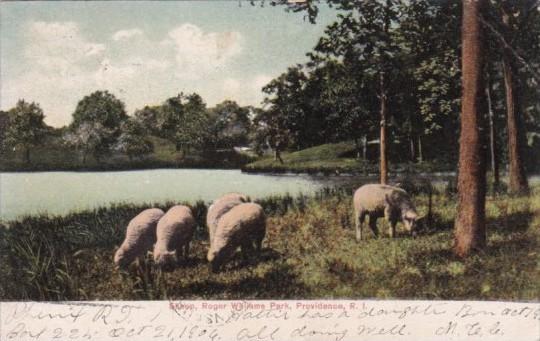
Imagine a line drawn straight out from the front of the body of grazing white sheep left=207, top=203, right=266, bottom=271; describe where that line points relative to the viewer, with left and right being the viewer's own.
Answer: facing the viewer and to the left of the viewer

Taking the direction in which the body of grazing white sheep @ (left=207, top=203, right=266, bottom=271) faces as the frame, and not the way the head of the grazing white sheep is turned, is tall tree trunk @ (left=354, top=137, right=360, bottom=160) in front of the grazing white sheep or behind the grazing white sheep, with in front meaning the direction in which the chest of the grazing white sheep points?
behind

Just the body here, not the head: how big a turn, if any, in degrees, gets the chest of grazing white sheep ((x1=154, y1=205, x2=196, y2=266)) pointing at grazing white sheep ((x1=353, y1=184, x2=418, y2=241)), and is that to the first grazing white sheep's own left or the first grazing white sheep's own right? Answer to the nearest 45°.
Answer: approximately 135° to the first grazing white sheep's own left

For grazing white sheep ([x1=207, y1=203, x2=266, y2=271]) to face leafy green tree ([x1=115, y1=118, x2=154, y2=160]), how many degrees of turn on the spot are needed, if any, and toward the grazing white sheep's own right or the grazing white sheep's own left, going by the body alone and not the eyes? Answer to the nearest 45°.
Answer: approximately 90° to the grazing white sheep's own right

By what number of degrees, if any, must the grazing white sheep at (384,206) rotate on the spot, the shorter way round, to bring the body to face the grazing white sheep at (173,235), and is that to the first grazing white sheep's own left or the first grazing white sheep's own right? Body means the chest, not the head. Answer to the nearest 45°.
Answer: approximately 180°

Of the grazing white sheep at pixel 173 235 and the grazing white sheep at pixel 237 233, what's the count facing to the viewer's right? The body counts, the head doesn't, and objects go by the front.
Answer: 0

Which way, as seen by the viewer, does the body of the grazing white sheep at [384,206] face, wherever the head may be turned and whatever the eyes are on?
to the viewer's right

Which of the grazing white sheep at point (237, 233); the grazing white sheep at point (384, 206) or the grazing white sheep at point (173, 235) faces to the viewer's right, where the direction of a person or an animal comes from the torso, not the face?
the grazing white sheep at point (384, 206)

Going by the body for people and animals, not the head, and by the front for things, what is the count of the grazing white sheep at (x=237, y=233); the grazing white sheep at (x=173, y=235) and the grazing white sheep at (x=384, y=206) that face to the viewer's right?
1

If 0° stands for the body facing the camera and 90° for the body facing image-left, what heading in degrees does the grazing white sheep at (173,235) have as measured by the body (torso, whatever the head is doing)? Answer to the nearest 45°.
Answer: approximately 45°
